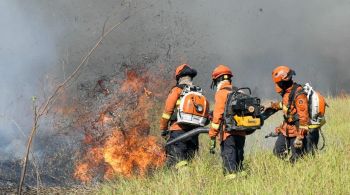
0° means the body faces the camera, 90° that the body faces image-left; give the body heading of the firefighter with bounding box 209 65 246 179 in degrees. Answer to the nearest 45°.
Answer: approximately 90°

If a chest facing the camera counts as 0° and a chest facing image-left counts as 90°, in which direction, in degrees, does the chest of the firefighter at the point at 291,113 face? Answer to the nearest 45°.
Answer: approximately 45°

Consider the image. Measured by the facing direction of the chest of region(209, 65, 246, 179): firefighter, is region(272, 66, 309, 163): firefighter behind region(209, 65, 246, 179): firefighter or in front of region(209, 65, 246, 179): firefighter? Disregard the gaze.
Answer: behind

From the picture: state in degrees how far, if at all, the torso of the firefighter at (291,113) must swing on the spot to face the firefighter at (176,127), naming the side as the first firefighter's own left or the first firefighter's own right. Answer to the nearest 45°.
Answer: approximately 45° to the first firefighter's own right

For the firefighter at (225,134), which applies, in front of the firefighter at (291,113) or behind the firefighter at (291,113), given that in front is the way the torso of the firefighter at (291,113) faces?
in front
